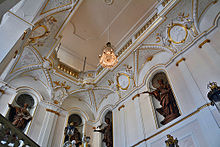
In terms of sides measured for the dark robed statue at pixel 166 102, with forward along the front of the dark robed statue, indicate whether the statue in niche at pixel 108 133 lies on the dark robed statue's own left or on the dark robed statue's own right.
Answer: on the dark robed statue's own right

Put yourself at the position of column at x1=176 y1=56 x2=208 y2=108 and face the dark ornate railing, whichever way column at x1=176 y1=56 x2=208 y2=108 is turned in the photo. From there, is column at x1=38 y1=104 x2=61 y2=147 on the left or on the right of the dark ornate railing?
right

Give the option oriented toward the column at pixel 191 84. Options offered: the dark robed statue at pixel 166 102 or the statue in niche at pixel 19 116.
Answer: the statue in niche

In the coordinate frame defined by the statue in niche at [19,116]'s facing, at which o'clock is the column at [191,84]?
The column is roughly at 12 o'clock from the statue in niche.

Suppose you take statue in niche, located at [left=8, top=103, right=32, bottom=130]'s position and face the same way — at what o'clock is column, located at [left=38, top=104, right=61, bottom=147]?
The column is roughly at 10 o'clock from the statue in niche.

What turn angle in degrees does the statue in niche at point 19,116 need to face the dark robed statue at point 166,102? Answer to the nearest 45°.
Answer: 0° — it already faces it

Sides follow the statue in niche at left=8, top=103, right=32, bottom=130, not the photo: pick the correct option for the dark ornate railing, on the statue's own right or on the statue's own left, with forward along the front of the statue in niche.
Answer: on the statue's own right

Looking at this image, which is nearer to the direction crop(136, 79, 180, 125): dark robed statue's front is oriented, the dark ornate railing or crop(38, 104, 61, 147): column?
the dark ornate railing

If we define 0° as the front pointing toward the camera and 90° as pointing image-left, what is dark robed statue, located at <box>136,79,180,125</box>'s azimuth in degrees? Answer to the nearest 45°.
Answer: approximately 45°

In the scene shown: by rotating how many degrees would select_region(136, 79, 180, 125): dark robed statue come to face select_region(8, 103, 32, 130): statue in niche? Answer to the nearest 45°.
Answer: approximately 45° to its right

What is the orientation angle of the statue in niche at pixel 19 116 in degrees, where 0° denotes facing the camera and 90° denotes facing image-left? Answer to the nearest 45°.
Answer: approximately 315°
